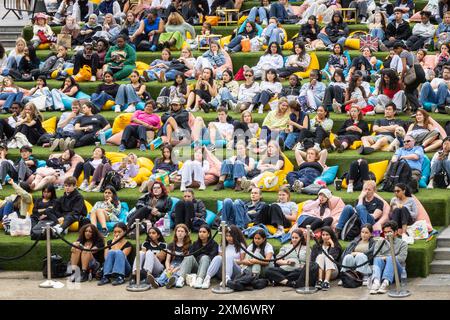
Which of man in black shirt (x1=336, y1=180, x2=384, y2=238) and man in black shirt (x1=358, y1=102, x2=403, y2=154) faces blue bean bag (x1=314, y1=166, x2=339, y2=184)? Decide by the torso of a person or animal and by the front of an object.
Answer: man in black shirt (x1=358, y1=102, x2=403, y2=154)

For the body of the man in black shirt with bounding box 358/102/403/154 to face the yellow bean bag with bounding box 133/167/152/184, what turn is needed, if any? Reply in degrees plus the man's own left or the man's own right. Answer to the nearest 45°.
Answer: approximately 45° to the man's own right

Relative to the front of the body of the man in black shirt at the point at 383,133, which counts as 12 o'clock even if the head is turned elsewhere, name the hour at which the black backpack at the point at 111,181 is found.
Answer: The black backpack is roughly at 1 o'clock from the man in black shirt.

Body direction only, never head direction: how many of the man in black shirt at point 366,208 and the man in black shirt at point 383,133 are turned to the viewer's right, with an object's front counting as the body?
0

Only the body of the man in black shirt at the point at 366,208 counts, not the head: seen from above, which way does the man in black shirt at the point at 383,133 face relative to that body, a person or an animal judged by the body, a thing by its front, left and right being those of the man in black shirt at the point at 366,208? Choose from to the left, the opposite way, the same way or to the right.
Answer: the same way

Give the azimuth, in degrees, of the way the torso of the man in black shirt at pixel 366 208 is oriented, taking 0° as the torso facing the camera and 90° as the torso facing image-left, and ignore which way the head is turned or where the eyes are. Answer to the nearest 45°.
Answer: approximately 45°

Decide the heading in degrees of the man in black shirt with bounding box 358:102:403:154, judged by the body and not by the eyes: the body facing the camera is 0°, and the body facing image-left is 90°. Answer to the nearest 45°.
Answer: approximately 45°

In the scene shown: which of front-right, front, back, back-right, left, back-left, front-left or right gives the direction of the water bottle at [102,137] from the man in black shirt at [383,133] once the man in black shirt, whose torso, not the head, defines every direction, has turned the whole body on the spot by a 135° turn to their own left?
back

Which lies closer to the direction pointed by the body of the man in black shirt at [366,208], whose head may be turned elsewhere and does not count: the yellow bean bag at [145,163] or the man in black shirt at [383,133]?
the yellow bean bag

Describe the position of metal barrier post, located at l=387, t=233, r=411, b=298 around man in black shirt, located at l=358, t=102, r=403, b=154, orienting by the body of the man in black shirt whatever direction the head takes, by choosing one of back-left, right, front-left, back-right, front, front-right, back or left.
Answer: front-left

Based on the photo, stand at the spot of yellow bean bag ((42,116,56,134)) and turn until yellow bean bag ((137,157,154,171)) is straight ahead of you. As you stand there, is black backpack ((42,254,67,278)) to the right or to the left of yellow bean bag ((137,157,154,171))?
right

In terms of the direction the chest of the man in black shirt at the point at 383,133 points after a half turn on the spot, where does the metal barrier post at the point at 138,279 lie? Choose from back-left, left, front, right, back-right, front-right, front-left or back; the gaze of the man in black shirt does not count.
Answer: back

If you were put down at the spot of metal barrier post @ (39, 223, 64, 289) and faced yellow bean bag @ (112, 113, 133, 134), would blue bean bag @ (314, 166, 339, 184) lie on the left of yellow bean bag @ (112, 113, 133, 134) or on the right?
right

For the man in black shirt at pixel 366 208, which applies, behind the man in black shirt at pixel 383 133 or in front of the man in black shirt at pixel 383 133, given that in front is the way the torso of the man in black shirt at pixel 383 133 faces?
in front

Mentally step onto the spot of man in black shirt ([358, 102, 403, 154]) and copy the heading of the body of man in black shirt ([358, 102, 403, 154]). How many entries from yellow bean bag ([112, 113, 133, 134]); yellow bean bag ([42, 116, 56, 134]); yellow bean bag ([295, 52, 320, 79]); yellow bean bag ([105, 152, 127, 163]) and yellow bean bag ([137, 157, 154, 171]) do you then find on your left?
0

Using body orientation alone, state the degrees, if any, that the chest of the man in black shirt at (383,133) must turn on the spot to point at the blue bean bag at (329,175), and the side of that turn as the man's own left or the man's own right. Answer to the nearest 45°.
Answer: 0° — they already face it
